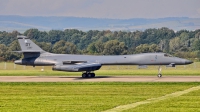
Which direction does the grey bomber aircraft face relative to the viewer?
to the viewer's right
